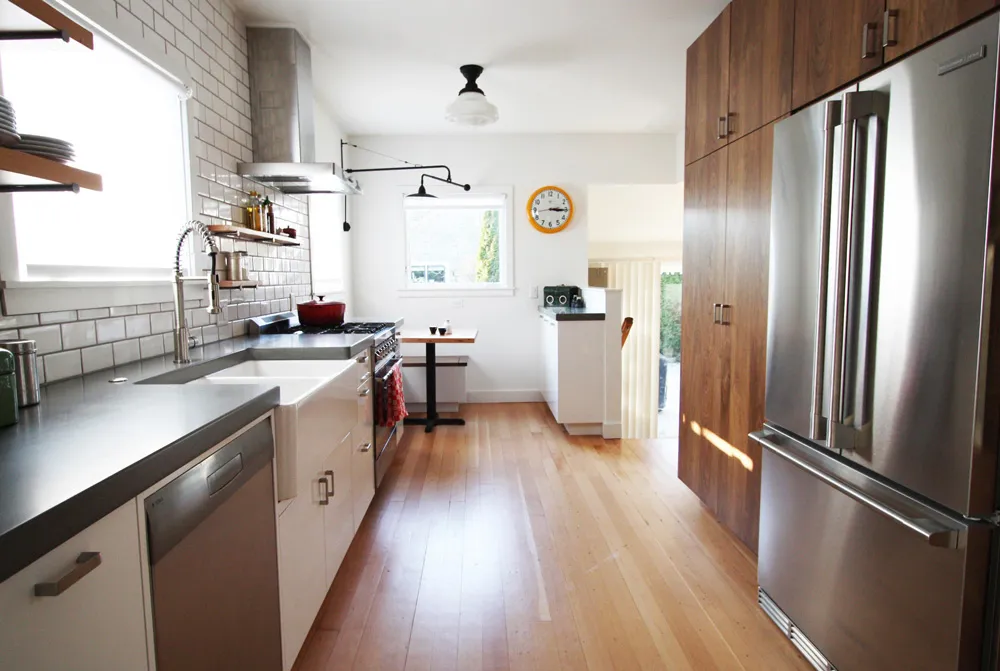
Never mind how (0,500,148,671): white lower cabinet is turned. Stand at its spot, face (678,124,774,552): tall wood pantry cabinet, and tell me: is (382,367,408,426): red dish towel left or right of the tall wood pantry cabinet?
left

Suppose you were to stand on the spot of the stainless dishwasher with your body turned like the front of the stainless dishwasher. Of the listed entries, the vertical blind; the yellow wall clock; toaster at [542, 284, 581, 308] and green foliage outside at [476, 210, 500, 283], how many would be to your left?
4

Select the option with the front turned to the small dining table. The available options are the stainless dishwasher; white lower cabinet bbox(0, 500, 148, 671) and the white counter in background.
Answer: the white counter in background

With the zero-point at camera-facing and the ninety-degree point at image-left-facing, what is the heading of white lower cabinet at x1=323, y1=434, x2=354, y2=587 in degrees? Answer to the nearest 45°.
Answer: approximately 270°

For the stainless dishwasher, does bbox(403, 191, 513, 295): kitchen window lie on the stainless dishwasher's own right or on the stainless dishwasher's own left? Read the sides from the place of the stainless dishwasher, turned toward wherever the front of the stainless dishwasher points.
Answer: on the stainless dishwasher's own left

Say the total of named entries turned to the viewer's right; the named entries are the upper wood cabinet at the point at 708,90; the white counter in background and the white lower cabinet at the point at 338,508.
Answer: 1

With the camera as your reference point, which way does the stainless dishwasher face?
facing the viewer and to the right of the viewer

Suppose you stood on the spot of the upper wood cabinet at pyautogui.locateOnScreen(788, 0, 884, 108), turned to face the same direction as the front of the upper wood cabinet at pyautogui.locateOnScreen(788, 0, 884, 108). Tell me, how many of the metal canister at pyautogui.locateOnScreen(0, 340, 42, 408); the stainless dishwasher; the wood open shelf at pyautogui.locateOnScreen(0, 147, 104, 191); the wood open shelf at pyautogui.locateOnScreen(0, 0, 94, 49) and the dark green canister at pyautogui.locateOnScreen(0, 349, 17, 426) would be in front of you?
5

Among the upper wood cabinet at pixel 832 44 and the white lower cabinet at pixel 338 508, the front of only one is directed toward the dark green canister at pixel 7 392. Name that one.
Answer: the upper wood cabinet

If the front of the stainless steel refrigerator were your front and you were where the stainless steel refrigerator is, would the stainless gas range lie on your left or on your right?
on your right

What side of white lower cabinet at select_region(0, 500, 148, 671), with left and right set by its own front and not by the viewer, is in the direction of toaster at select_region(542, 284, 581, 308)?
left
